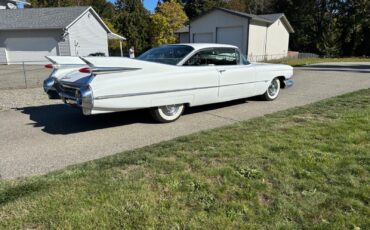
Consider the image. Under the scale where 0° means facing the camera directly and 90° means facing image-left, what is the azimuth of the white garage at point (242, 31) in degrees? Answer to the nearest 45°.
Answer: approximately 45°

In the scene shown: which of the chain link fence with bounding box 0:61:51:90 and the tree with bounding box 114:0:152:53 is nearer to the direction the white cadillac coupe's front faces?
the tree

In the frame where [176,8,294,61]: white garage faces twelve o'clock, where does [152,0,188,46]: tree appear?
The tree is roughly at 3 o'clock from the white garage.

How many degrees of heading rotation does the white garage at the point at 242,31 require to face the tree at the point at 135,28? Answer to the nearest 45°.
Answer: approximately 90° to its right

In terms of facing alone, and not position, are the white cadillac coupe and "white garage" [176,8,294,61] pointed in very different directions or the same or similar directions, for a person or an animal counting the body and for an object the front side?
very different directions

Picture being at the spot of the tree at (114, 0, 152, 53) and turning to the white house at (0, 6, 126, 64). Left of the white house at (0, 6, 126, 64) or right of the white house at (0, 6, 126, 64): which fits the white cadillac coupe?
left

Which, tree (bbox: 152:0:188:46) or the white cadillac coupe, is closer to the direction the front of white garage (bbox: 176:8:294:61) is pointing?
the white cadillac coupe

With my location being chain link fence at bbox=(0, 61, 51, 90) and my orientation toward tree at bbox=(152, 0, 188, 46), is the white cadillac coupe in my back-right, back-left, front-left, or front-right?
back-right

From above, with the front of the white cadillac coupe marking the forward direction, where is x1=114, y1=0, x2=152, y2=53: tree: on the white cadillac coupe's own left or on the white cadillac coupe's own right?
on the white cadillac coupe's own left

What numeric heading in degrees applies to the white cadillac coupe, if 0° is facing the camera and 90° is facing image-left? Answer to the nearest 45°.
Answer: approximately 225°
